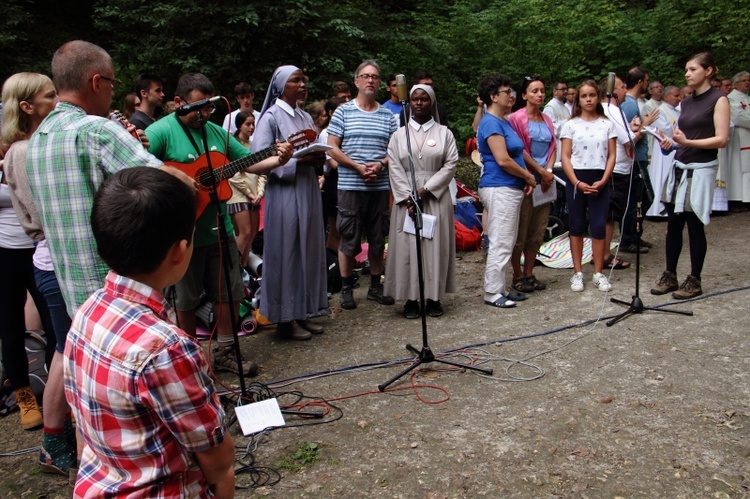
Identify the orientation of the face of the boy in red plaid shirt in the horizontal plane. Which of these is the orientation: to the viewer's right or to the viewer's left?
to the viewer's right

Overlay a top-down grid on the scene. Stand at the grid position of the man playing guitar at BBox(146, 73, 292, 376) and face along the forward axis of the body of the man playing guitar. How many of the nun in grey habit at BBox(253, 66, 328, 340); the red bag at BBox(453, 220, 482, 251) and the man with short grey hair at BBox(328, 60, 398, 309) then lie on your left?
3

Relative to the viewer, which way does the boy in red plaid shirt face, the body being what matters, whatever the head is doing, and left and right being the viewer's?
facing away from the viewer and to the right of the viewer

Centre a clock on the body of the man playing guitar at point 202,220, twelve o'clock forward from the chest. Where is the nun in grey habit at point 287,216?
The nun in grey habit is roughly at 9 o'clock from the man playing guitar.
